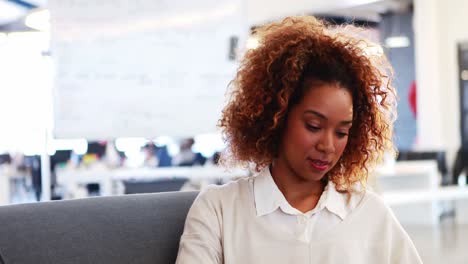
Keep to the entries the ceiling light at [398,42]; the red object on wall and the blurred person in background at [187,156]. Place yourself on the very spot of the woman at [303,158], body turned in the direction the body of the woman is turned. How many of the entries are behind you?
3

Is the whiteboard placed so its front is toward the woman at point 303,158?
yes

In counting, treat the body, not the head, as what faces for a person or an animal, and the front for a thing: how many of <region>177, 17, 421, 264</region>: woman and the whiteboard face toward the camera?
2

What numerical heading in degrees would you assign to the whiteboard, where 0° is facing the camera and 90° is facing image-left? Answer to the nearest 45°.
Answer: approximately 0°

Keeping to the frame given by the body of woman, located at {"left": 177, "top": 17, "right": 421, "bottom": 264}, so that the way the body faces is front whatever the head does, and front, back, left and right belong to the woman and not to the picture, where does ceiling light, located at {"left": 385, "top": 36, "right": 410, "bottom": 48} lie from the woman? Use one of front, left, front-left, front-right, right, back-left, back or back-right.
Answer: back
